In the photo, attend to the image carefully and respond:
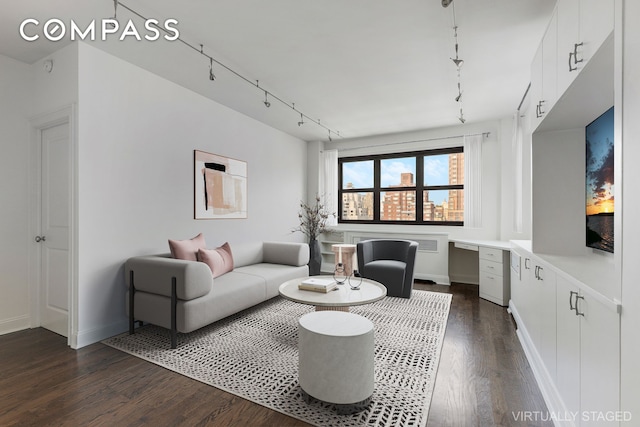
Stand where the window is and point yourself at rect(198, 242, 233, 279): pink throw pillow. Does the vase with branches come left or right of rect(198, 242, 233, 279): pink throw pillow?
right

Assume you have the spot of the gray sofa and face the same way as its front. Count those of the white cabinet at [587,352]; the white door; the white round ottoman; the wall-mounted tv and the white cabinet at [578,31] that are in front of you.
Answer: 4

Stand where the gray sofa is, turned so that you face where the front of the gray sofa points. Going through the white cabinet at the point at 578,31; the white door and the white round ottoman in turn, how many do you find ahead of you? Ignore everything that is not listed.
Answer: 2

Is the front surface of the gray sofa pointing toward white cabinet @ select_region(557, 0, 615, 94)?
yes

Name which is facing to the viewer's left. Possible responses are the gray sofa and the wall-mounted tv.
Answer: the wall-mounted tv

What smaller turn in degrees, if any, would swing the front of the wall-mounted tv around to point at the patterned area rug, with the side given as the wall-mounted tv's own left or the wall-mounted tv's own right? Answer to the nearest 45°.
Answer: approximately 45° to the wall-mounted tv's own left

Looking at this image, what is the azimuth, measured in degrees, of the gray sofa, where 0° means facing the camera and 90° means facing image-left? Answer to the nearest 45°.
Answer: approximately 315°

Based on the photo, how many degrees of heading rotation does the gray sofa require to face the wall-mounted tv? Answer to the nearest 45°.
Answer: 0° — it already faces it

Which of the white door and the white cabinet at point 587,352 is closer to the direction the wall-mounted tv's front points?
the white door

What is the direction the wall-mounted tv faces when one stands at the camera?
facing to the left of the viewer
